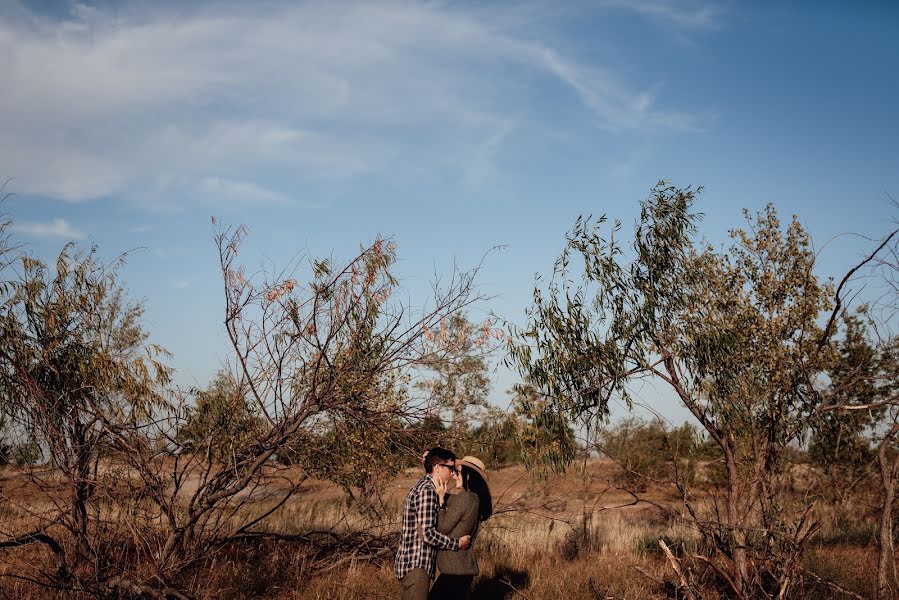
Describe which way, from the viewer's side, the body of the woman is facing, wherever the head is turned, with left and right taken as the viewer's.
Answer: facing away from the viewer and to the left of the viewer

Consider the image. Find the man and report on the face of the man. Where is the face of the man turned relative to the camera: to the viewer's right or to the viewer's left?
to the viewer's right

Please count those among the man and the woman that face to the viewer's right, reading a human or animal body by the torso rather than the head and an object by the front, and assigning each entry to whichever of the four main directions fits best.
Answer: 1

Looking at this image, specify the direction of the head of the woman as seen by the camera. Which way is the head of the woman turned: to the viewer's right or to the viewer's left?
to the viewer's left

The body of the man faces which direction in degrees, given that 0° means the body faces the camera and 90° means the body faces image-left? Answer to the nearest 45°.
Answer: approximately 270°

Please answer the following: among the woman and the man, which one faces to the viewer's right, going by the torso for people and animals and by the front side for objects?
the man
